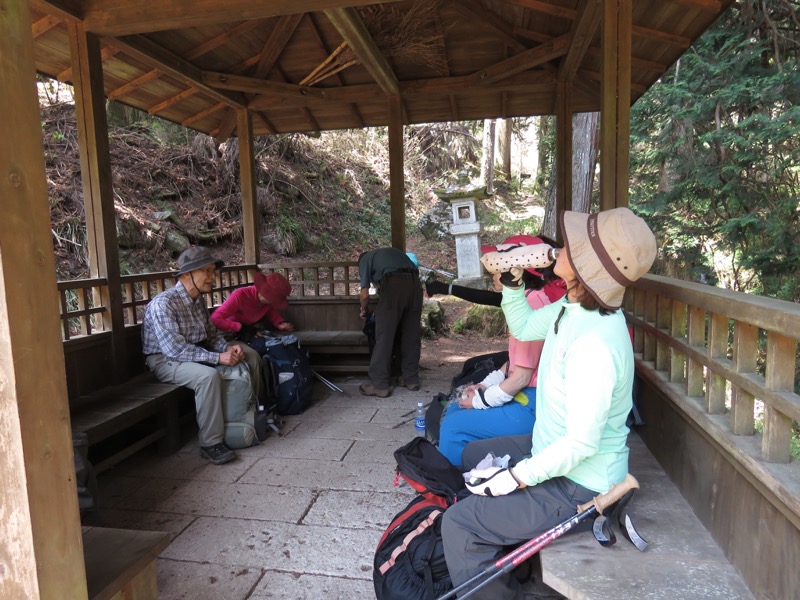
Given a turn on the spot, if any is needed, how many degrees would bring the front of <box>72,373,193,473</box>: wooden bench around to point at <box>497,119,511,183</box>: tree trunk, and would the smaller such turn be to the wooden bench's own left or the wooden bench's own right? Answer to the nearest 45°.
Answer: approximately 90° to the wooden bench's own left

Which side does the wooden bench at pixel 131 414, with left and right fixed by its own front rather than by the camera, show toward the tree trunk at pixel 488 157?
left

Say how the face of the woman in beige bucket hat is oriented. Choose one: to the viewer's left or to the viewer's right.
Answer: to the viewer's left

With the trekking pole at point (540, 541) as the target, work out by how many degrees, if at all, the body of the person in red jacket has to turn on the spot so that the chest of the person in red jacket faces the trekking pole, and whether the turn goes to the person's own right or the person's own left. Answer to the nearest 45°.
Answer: approximately 45° to the person's own right

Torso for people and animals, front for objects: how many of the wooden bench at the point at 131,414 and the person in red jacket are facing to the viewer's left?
0

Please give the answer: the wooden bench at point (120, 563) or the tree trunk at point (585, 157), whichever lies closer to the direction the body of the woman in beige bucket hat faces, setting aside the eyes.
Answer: the wooden bench

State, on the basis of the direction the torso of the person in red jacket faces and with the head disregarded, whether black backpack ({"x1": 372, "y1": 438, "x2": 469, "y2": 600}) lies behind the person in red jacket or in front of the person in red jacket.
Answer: in front

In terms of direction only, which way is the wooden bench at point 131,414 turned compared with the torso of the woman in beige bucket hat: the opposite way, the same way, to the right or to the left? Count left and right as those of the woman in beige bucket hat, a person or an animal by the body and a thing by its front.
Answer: the opposite way

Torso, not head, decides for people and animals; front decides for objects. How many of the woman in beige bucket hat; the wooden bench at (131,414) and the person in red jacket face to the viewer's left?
1

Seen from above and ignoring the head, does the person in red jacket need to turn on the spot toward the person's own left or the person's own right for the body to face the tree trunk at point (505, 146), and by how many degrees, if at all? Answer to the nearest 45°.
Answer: approximately 90° to the person's own left

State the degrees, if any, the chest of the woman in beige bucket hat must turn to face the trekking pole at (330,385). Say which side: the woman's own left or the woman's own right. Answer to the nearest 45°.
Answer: approximately 45° to the woman's own right

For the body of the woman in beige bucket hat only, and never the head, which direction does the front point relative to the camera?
to the viewer's left

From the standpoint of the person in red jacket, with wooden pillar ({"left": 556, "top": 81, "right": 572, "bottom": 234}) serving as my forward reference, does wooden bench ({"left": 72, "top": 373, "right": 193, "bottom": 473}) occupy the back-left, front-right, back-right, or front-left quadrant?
back-right
